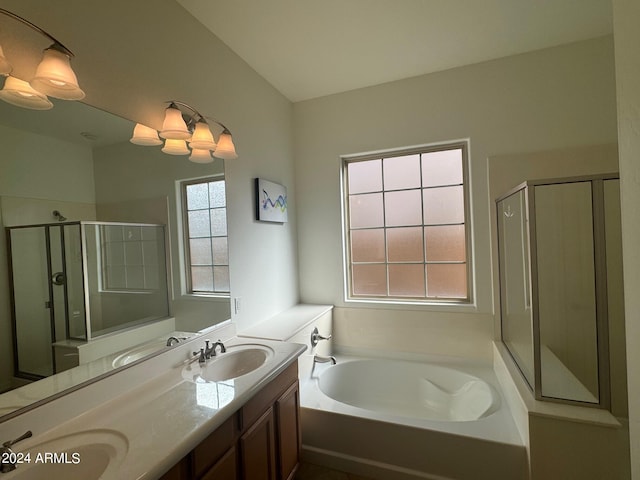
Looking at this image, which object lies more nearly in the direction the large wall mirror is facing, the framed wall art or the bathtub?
the bathtub

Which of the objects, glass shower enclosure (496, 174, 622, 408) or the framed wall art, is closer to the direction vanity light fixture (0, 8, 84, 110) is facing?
the glass shower enclosure

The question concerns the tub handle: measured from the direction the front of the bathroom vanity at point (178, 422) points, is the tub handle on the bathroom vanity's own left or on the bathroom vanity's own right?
on the bathroom vanity's own left
